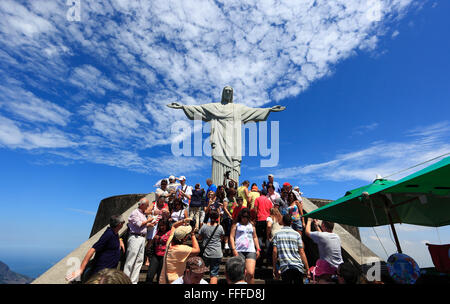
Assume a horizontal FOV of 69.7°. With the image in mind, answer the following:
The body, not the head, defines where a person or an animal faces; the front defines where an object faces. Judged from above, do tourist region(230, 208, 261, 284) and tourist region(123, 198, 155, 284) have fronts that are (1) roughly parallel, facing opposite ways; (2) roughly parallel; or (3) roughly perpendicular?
roughly perpendicular

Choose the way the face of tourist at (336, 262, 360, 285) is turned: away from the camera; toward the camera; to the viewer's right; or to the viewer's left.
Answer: away from the camera

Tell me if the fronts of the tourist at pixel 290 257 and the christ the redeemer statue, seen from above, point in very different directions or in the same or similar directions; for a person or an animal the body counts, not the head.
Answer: very different directions

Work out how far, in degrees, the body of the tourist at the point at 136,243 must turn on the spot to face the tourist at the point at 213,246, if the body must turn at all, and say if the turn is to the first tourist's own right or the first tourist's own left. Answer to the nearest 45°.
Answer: approximately 45° to the first tourist's own right

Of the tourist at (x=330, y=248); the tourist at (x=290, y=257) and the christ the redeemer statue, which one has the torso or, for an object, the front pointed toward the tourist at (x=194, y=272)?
the christ the redeemer statue

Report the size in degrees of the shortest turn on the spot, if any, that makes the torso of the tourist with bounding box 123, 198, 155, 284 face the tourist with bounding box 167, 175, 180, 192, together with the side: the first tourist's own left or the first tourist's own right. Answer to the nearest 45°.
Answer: approximately 90° to the first tourist's own left

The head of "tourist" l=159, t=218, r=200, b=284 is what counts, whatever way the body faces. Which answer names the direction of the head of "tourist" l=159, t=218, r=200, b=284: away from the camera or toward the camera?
away from the camera

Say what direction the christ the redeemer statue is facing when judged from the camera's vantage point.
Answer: facing the viewer

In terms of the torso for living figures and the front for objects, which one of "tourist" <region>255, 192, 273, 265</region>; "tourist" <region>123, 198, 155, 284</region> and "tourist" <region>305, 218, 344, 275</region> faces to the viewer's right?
"tourist" <region>123, 198, 155, 284</region>

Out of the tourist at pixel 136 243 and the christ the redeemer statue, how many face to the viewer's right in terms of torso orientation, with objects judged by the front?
1

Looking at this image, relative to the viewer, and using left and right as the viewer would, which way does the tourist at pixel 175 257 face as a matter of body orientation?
facing away from the viewer and to the right of the viewer

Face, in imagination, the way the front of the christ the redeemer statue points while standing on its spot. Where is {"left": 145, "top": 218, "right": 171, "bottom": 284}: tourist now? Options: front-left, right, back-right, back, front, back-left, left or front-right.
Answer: front
